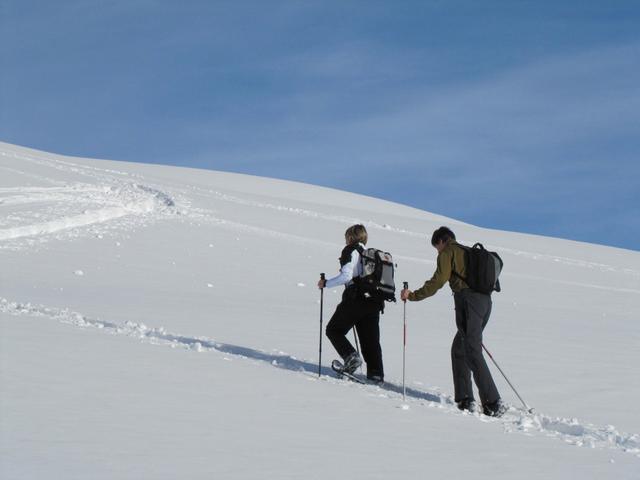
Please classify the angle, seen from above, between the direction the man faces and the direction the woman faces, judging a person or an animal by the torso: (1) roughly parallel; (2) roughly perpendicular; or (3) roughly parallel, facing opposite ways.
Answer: roughly parallel

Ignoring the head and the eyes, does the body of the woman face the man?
no

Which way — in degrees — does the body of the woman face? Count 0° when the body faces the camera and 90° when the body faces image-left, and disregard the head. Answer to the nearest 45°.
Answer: approximately 90°

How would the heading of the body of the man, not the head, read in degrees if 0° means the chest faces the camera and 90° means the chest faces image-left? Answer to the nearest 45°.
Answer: approximately 90°

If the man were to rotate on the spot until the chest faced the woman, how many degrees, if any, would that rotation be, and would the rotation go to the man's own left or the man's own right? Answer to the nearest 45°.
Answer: approximately 45° to the man's own right
